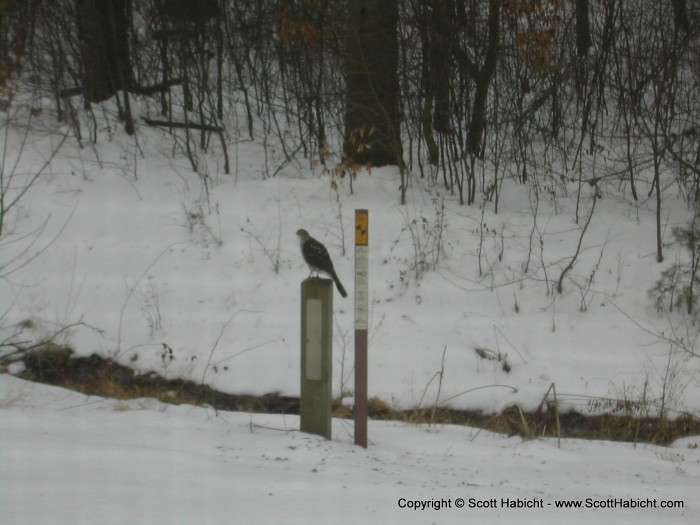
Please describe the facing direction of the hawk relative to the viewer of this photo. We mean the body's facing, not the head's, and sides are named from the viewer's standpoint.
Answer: facing to the left of the viewer

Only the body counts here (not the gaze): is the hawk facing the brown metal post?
no
